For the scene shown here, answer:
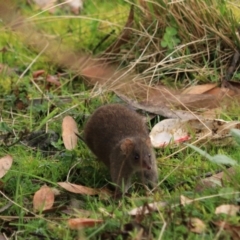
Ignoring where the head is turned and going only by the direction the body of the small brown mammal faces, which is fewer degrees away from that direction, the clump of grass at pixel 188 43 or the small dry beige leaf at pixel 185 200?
the small dry beige leaf

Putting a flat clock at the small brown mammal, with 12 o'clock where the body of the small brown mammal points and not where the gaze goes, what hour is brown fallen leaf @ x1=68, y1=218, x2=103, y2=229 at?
The brown fallen leaf is roughly at 2 o'clock from the small brown mammal.

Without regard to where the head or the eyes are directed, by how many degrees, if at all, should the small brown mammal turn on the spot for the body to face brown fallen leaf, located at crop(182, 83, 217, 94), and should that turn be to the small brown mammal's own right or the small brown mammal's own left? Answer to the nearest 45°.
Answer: approximately 90° to the small brown mammal's own left

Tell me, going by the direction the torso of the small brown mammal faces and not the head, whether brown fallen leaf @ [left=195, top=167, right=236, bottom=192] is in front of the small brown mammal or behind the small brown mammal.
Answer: in front

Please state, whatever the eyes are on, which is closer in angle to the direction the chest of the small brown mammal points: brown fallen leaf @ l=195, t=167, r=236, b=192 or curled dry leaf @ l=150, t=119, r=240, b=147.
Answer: the brown fallen leaf

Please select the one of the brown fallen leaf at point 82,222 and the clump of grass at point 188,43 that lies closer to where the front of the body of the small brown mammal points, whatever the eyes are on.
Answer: the brown fallen leaf

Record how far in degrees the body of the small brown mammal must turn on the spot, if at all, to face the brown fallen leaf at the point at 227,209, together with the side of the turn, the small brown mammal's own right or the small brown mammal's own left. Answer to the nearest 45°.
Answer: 0° — it already faces it

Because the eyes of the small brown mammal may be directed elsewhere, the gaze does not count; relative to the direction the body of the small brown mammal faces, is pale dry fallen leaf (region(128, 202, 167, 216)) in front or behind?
in front

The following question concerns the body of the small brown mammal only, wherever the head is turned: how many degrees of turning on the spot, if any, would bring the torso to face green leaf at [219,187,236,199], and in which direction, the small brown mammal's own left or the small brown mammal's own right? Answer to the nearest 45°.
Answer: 0° — it already faces it

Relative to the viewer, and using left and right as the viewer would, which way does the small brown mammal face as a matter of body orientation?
facing the viewer and to the right of the viewer

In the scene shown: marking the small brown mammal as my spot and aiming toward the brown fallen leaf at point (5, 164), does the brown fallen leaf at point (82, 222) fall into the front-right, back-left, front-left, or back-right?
front-left
